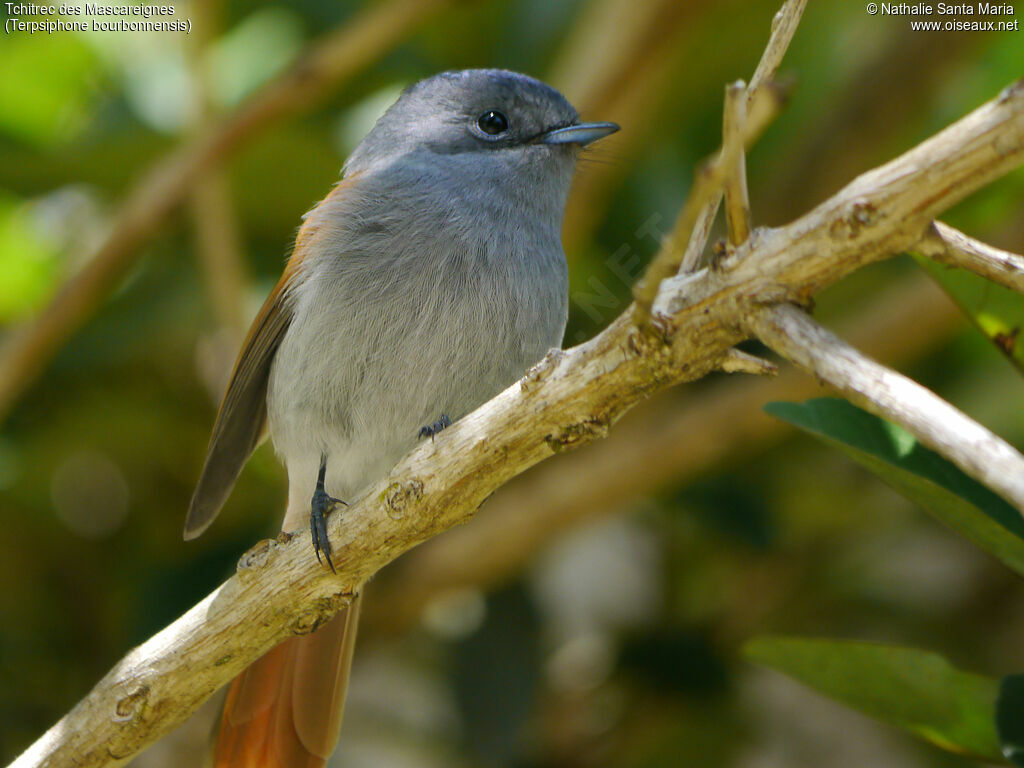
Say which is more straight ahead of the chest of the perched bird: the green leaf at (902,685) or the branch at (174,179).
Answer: the green leaf

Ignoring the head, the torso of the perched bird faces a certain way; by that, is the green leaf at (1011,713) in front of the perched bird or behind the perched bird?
in front

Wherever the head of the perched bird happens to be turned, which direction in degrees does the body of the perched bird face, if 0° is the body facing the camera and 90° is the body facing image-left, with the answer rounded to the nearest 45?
approximately 315°
